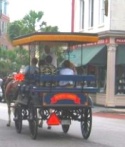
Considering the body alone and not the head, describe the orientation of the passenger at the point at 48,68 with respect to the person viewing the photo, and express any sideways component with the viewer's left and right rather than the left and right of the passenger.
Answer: facing away from the viewer

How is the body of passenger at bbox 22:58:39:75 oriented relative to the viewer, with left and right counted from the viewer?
facing away from the viewer

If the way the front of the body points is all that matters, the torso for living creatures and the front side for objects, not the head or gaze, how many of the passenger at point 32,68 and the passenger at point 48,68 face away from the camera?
2

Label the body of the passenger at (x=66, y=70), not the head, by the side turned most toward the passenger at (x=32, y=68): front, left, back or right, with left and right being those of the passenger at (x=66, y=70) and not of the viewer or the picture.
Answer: left

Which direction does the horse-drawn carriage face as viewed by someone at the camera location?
facing away from the viewer and to the left of the viewer

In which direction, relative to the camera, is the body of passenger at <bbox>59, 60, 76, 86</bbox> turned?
away from the camera
